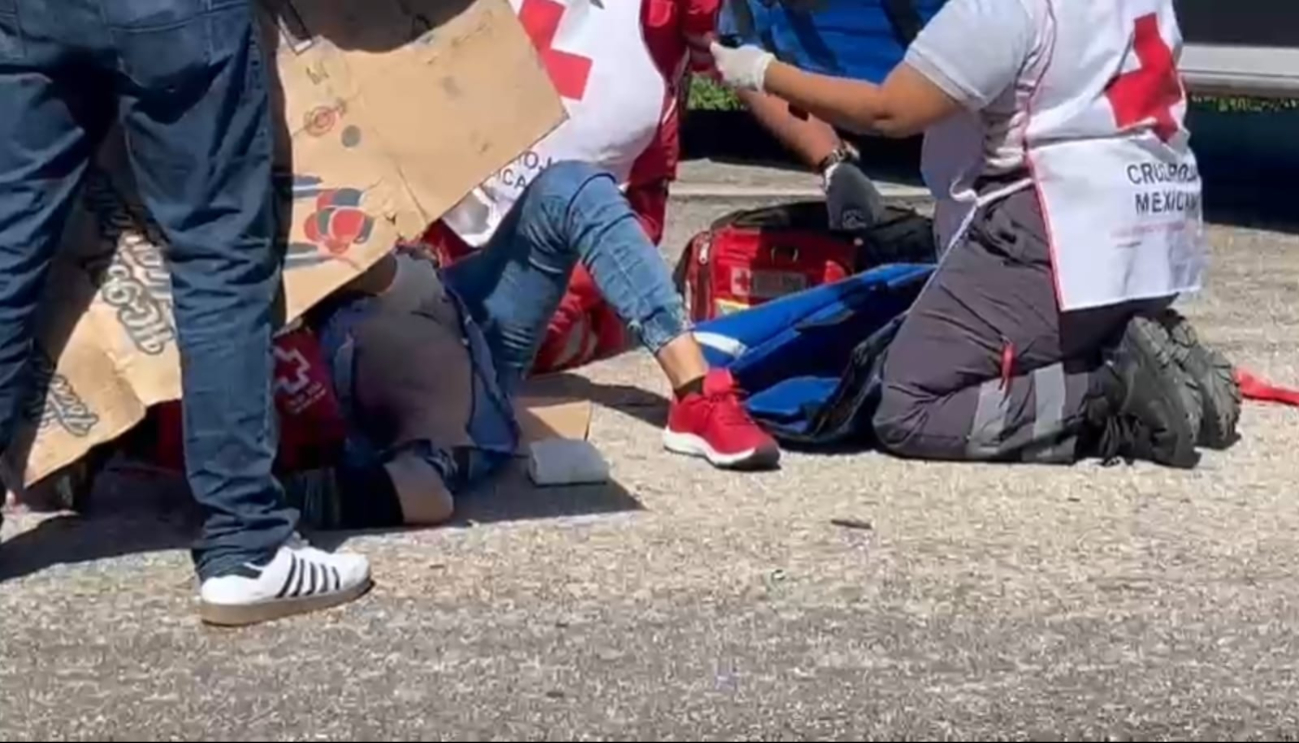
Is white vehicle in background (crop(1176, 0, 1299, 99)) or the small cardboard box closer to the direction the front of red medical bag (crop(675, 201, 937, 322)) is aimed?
the small cardboard box

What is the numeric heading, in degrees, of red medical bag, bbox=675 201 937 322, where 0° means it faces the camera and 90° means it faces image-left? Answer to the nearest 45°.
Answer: approximately 0°

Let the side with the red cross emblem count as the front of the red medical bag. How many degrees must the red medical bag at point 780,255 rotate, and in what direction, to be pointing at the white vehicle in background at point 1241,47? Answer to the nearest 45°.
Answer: approximately 135° to its left

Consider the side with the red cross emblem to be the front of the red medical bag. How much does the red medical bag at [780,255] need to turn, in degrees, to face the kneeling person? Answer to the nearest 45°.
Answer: approximately 45° to its left
